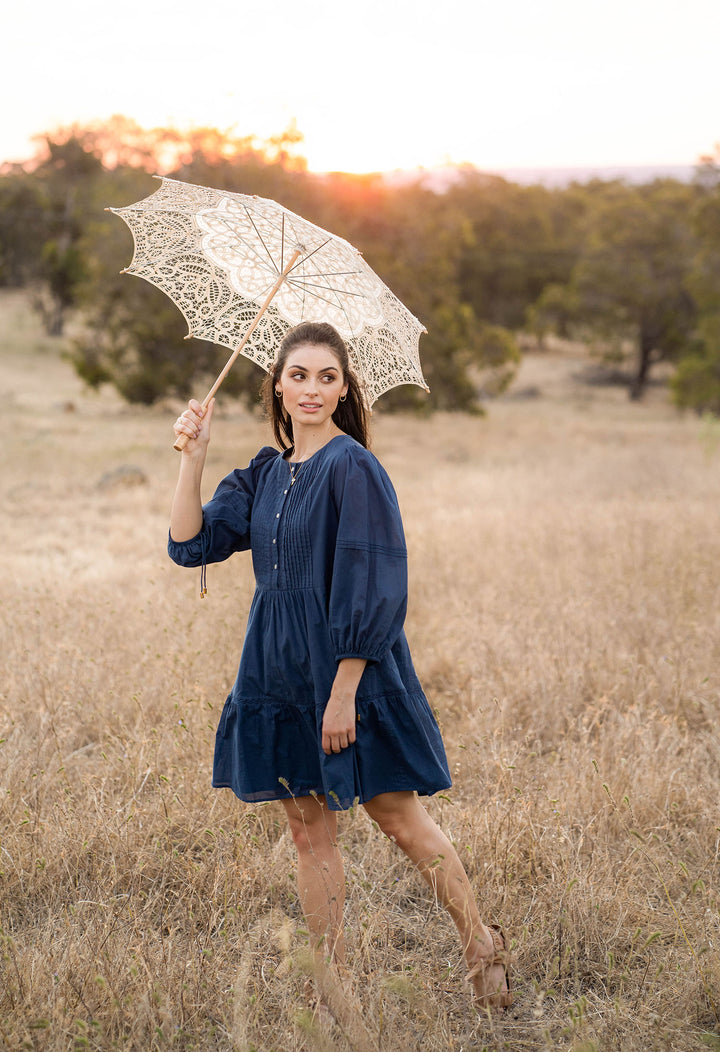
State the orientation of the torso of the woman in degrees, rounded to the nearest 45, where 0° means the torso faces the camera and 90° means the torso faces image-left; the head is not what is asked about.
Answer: approximately 45°

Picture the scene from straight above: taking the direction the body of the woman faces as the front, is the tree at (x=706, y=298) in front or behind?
behind

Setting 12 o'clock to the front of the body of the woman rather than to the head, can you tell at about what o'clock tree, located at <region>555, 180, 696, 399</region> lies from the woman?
The tree is roughly at 5 o'clock from the woman.
